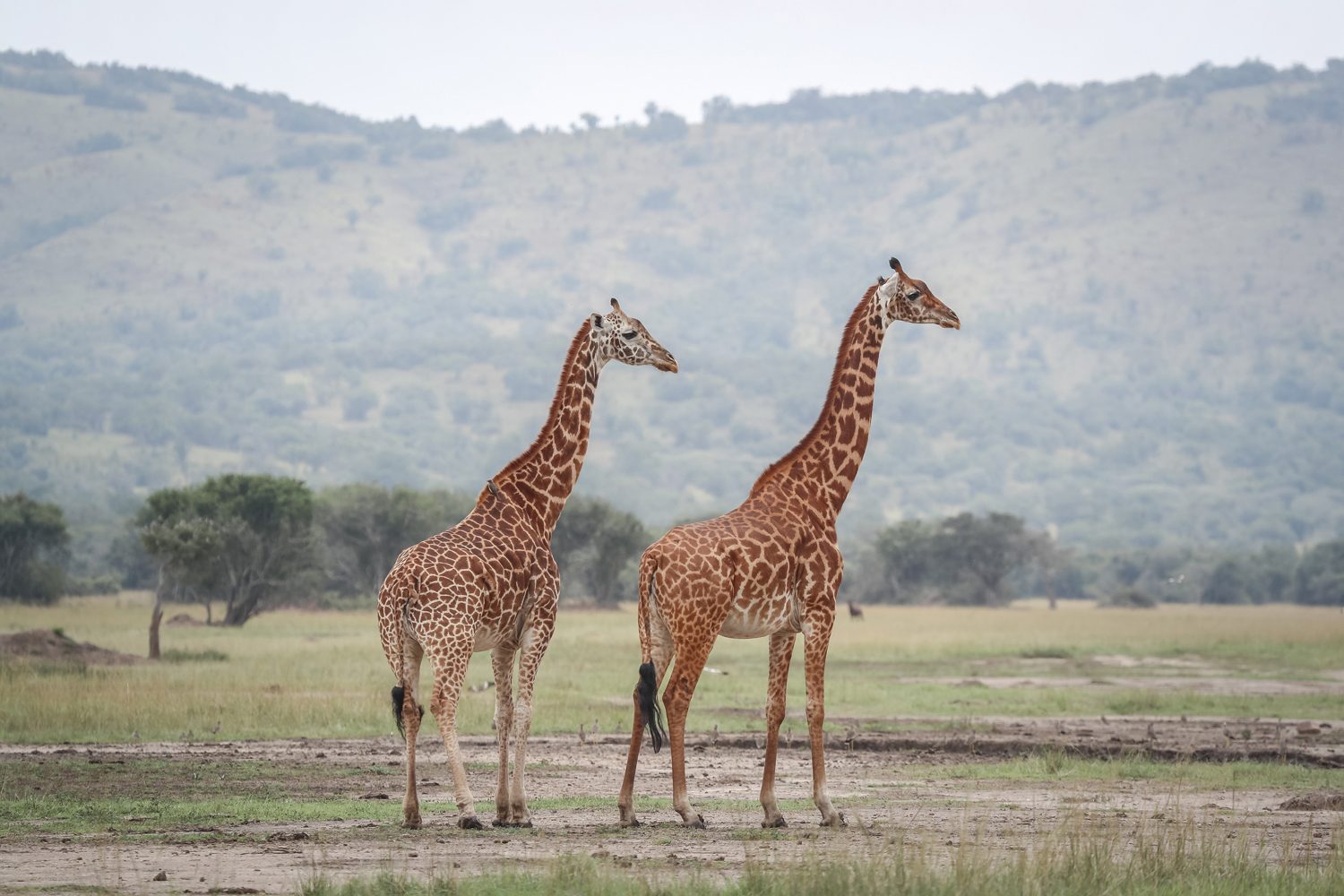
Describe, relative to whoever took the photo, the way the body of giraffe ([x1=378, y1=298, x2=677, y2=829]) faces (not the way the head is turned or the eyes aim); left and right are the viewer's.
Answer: facing away from the viewer and to the right of the viewer

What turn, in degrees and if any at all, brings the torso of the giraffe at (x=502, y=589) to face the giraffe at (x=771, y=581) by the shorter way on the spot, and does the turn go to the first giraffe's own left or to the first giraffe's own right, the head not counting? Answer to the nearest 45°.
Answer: approximately 45° to the first giraffe's own right
